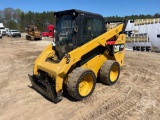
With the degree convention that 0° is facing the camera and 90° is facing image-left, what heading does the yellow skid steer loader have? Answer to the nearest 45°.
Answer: approximately 45°
